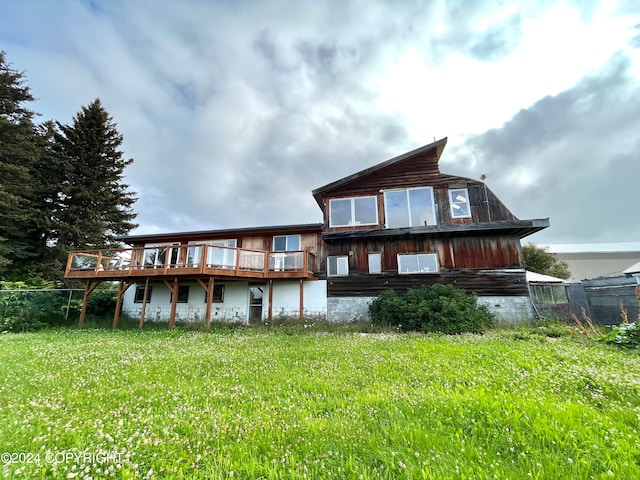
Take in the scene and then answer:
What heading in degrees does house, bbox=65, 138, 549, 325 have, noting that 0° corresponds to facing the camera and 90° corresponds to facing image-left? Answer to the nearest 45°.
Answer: approximately 0°

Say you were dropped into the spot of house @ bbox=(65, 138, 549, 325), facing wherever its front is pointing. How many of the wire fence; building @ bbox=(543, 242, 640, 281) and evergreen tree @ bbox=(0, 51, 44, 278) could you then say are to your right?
2

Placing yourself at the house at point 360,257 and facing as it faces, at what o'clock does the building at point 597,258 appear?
the building at point 597,258 is roughly at 8 o'clock from the house at point 360,257.

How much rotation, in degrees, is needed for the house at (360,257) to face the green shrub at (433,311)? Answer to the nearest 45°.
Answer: approximately 45° to its left

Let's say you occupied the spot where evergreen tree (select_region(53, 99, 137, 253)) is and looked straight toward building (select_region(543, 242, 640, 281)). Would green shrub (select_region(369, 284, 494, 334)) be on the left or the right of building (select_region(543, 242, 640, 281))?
right

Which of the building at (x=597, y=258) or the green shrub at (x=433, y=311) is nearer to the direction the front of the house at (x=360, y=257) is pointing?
the green shrub

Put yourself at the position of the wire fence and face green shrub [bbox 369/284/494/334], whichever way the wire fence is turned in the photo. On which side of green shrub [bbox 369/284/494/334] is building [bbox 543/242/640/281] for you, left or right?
left

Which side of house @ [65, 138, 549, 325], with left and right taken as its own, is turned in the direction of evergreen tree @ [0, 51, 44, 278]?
right

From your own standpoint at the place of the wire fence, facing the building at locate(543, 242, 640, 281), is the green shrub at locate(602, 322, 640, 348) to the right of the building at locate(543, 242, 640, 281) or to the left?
right

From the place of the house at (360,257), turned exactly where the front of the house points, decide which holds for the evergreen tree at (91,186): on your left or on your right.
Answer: on your right

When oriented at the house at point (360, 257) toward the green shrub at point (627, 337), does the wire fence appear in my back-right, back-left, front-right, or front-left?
back-right
